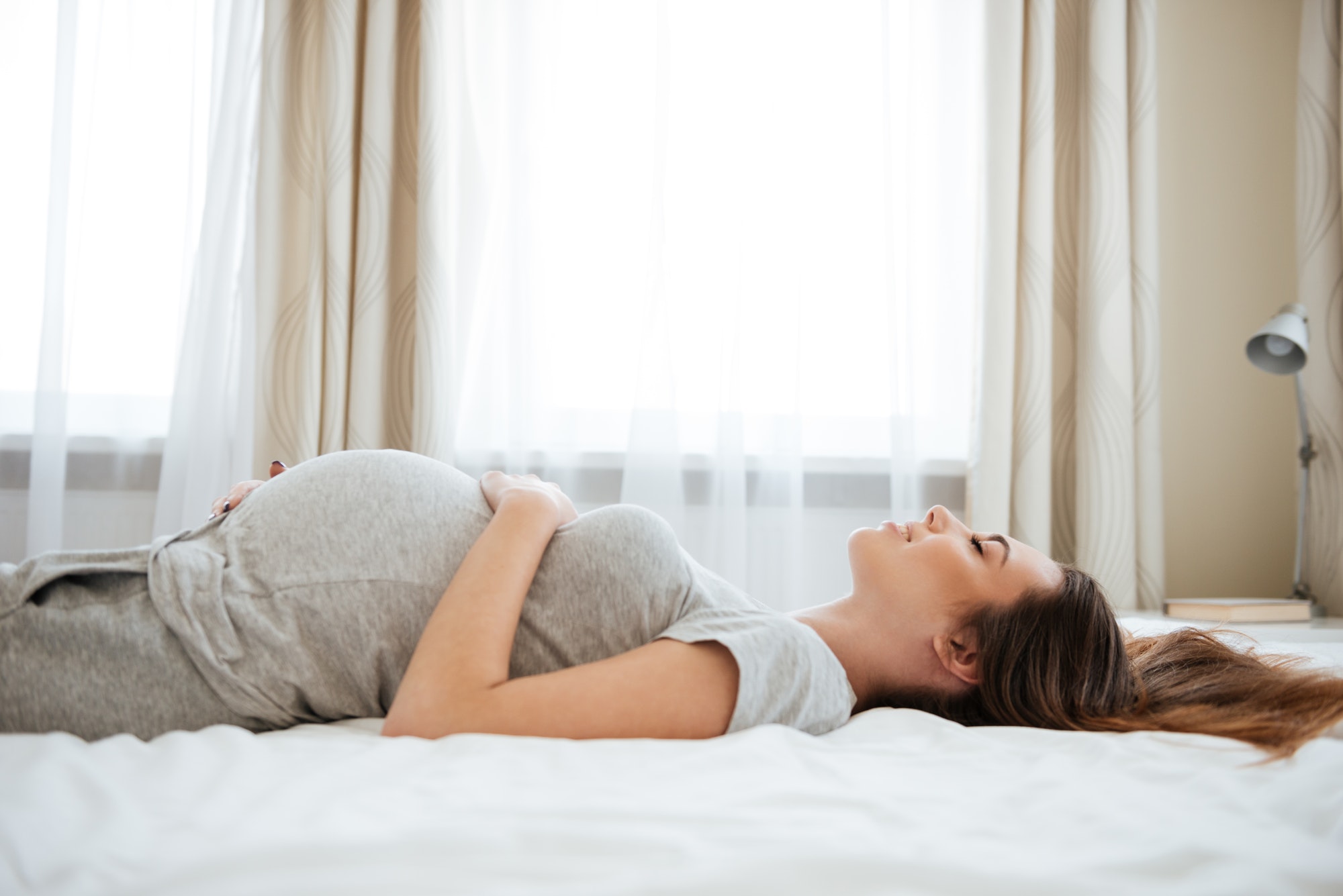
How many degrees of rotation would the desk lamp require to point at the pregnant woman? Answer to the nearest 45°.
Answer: approximately 45° to its left

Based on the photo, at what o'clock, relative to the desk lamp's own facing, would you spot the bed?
The bed is roughly at 11 o'clock from the desk lamp.

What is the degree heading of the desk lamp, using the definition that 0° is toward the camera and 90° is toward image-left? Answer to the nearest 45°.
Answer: approximately 45°

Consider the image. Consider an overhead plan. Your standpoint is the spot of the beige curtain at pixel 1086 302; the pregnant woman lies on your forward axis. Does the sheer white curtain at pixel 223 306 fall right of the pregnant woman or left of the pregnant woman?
right
